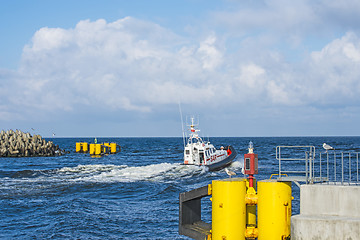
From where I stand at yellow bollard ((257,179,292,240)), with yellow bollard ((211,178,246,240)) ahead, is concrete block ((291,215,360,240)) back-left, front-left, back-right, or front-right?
back-left

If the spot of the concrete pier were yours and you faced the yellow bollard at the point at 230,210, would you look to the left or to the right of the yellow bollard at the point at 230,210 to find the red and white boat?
right

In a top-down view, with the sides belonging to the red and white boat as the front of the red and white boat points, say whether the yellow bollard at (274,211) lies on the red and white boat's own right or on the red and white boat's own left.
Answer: on the red and white boat's own right

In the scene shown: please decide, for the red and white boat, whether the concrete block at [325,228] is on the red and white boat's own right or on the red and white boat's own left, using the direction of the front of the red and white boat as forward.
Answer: on the red and white boat's own right
